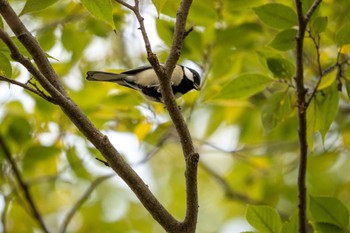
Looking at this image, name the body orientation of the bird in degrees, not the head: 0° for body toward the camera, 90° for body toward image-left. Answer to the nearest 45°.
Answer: approximately 270°

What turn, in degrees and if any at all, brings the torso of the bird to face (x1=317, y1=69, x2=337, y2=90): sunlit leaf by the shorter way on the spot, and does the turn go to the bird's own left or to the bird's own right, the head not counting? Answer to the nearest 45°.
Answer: approximately 45° to the bird's own right

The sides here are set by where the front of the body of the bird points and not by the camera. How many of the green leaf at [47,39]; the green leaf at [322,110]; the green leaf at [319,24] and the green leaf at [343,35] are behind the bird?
1

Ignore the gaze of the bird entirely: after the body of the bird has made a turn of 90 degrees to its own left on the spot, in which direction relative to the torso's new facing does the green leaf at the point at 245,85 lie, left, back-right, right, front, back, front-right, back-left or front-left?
back-right

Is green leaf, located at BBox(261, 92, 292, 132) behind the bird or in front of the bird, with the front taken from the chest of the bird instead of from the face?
in front
